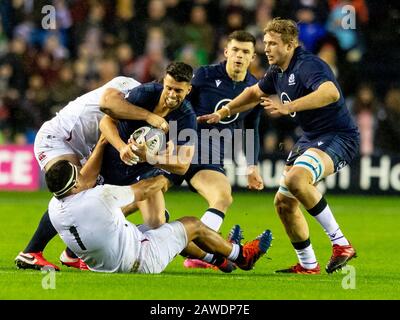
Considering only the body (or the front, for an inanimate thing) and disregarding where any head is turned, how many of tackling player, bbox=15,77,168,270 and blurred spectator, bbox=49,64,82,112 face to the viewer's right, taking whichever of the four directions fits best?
1

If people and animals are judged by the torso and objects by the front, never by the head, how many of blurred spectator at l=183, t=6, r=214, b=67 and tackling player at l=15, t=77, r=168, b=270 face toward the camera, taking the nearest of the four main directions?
1

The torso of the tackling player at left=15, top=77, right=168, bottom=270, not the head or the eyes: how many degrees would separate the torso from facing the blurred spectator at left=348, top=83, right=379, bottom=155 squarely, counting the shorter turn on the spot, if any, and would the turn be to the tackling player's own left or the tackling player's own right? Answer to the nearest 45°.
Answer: approximately 45° to the tackling player's own left

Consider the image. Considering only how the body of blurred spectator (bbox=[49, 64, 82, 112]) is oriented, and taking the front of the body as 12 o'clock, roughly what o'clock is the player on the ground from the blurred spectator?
The player on the ground is roughly at 12 o'clock from the blurred spectator.

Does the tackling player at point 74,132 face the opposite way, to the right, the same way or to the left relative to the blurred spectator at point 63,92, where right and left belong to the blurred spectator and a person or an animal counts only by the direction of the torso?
to the left

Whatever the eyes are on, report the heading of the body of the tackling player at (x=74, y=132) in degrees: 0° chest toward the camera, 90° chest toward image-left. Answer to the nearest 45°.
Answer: approximately 270°

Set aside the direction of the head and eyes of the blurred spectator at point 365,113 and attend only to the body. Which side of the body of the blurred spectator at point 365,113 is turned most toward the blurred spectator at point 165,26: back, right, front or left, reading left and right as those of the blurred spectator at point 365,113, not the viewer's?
right

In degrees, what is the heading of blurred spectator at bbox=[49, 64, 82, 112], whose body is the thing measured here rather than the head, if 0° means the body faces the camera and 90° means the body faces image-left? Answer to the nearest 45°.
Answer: approximately 0°

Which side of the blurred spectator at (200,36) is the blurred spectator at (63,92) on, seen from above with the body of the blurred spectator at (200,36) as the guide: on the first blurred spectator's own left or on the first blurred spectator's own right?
on the first blurred spectator's own right
